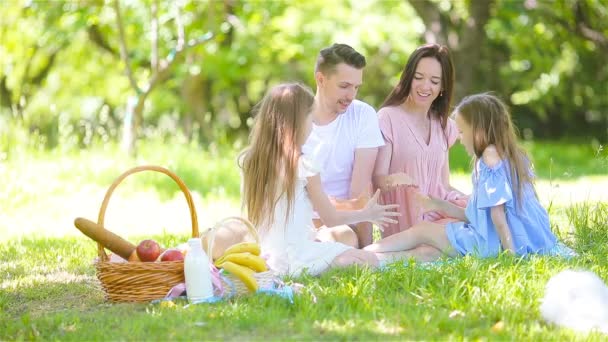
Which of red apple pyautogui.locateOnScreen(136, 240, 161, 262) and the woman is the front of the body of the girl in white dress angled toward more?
the woman

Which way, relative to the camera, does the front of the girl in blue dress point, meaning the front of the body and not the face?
to the viewer's left

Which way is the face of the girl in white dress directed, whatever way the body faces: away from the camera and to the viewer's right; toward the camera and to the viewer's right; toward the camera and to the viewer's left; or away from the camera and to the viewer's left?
away from the camera and to the viewer's right

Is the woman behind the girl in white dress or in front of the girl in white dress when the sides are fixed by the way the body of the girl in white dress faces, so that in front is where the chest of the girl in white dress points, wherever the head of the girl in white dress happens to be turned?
in front

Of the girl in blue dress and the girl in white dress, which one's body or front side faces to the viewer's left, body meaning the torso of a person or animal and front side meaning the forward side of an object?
the girl in blue dress

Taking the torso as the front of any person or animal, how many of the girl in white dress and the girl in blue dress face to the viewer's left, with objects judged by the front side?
1

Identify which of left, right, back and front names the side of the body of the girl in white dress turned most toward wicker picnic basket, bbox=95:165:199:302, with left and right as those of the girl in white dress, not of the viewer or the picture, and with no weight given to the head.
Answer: back

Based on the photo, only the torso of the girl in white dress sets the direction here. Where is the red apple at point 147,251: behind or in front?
behind

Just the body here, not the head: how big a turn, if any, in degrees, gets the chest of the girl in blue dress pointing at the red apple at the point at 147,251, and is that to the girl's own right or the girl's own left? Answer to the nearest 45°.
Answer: approximately 45° to the girl's own left

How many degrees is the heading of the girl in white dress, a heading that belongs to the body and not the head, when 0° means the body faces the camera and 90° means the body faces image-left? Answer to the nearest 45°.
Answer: approximately 225°

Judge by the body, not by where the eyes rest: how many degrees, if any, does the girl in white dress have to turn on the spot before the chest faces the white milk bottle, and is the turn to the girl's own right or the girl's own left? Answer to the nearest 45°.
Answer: approximately 180°

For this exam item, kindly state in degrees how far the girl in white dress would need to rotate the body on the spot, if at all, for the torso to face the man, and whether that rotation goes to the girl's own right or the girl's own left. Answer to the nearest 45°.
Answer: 0° — they already face them

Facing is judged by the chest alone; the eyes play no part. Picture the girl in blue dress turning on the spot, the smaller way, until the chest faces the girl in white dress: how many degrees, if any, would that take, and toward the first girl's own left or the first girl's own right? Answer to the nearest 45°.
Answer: approximately 45° to the first girl's own left

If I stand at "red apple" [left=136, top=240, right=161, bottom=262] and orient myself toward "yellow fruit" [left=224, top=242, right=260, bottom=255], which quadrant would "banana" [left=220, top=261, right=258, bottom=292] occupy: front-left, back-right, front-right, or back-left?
front-right
